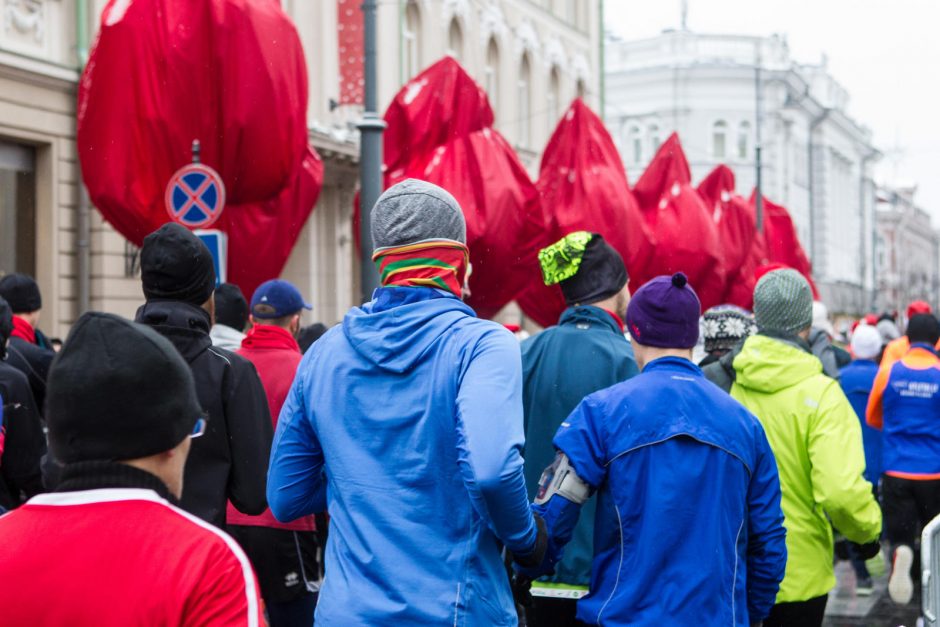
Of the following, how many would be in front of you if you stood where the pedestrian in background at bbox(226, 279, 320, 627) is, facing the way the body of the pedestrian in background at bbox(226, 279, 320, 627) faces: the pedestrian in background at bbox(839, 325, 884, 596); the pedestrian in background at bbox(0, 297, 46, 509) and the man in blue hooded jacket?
1

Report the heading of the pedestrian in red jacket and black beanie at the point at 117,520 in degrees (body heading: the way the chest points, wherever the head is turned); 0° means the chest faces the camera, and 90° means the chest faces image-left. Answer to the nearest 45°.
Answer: approximately 225°

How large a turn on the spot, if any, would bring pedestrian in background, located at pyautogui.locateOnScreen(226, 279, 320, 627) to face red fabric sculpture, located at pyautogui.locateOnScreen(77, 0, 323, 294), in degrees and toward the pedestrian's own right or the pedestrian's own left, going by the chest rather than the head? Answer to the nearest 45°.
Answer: approximately 45° to the pedestrian's own left

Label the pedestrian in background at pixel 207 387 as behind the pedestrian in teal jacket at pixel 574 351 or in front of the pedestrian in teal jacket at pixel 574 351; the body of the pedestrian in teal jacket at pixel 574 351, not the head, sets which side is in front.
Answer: behind

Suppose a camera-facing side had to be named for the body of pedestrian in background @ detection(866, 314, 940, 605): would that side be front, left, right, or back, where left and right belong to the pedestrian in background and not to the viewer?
back

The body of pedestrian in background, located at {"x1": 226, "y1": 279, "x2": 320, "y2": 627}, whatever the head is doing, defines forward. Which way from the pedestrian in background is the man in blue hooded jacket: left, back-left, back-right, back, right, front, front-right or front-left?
back-right

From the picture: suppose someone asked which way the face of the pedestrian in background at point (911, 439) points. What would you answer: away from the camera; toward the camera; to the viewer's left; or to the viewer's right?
away from the camera

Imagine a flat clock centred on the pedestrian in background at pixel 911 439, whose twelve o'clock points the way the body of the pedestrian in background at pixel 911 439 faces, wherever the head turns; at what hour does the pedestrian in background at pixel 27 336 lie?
the pedestrian in background at pixel 27 336 is roughly at 8 o'clock from the pedestrian in background at pixel 911 439.

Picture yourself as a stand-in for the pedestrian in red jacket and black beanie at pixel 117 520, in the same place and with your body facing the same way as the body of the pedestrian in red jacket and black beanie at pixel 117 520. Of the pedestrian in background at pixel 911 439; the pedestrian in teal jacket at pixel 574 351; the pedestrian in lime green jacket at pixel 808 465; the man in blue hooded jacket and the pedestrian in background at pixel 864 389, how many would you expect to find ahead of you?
5

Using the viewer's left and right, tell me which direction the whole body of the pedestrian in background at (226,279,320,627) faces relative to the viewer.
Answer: facing away from the viewer and to the right of the viewer

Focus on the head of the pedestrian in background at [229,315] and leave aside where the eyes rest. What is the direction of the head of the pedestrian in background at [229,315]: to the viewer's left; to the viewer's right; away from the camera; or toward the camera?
away from the camera

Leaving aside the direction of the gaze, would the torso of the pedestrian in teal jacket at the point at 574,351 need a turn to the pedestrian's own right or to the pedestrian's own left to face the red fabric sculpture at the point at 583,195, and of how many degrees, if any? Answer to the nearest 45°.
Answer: approximately 45° to the pedestrian's own left
